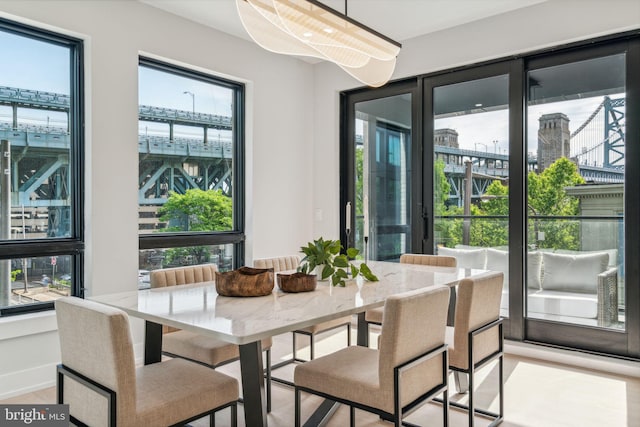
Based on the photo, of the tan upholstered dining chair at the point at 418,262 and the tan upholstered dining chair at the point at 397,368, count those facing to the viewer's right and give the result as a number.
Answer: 0

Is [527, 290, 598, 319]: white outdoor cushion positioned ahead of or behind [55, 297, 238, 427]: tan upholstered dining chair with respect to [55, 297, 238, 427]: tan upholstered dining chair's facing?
ahead

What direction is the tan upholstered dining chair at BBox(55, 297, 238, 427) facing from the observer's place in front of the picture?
facing away from the viewer and to the right of the viewer

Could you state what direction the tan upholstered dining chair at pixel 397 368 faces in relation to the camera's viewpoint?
facing away from the viewer and to the left of the viewer

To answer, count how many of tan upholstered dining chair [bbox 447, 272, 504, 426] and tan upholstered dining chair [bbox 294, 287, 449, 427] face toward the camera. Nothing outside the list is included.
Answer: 0

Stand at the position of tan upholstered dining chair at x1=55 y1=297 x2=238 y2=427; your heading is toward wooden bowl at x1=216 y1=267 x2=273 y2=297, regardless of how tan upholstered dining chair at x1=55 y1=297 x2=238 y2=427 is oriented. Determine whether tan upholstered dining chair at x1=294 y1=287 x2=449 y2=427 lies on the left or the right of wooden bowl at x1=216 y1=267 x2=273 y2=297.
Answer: right

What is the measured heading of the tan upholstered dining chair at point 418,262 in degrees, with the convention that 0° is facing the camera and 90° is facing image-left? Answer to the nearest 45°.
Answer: approximately 45°

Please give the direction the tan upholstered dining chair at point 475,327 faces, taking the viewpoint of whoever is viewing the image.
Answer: facing away from the viewer and to the left of the viewer

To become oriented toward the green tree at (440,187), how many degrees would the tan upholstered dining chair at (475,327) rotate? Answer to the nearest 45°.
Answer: approximately 45° to its right

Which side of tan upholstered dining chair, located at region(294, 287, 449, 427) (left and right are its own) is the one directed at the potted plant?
front

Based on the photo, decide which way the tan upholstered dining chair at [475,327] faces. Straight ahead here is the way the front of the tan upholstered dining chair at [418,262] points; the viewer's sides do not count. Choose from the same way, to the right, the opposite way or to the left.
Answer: to the right

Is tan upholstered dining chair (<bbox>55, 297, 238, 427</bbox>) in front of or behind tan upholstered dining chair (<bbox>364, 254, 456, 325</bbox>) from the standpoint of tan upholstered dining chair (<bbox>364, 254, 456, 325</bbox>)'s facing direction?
in front
